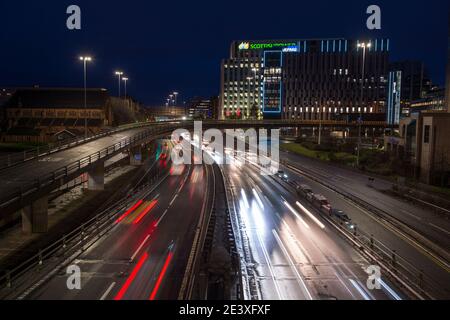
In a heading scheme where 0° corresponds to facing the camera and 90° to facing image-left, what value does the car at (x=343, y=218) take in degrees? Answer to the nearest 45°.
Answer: approximately 315°

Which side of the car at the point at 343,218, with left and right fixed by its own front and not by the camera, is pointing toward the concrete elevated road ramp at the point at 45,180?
right

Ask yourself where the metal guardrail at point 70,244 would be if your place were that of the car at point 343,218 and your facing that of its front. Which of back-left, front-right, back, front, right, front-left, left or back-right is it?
right

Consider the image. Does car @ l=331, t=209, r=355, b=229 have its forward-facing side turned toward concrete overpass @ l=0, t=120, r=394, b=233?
no

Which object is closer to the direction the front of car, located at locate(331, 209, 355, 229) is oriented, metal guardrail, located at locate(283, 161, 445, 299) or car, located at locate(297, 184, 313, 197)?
the metal guardrail

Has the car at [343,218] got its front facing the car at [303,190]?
no

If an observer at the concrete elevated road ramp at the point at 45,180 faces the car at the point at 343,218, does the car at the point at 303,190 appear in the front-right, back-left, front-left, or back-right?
front-left

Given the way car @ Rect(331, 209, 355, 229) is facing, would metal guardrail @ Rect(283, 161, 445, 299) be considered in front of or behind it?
in front
